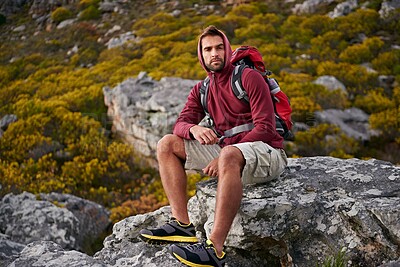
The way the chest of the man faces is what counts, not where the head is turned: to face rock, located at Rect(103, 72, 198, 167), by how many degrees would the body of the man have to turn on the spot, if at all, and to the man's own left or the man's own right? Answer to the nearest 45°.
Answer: approximately 135° to the man's own right

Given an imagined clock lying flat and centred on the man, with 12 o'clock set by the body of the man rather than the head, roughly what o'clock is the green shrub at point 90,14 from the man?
The green shrub is roughly at 4 o'clock from the man.

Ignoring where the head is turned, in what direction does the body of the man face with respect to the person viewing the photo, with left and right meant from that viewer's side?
facing the viewer and to the left of the viewer

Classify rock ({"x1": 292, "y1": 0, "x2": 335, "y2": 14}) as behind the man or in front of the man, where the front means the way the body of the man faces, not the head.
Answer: behind

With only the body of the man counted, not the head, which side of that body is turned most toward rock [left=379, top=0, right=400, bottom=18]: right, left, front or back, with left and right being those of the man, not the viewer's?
back

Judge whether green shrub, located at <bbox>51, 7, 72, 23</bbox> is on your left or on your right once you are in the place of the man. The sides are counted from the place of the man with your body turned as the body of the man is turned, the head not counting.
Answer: on your right

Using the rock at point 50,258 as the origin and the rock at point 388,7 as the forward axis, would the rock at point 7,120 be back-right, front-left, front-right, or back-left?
front-left

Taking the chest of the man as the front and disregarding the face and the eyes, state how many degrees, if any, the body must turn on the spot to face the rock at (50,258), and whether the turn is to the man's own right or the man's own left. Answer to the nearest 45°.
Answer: approximately 45° to the man's own right

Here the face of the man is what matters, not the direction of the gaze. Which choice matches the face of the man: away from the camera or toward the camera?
toward the camera

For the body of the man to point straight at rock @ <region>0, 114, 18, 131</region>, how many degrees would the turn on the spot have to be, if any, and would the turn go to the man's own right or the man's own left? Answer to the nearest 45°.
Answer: approximately 90° to the man's own right
